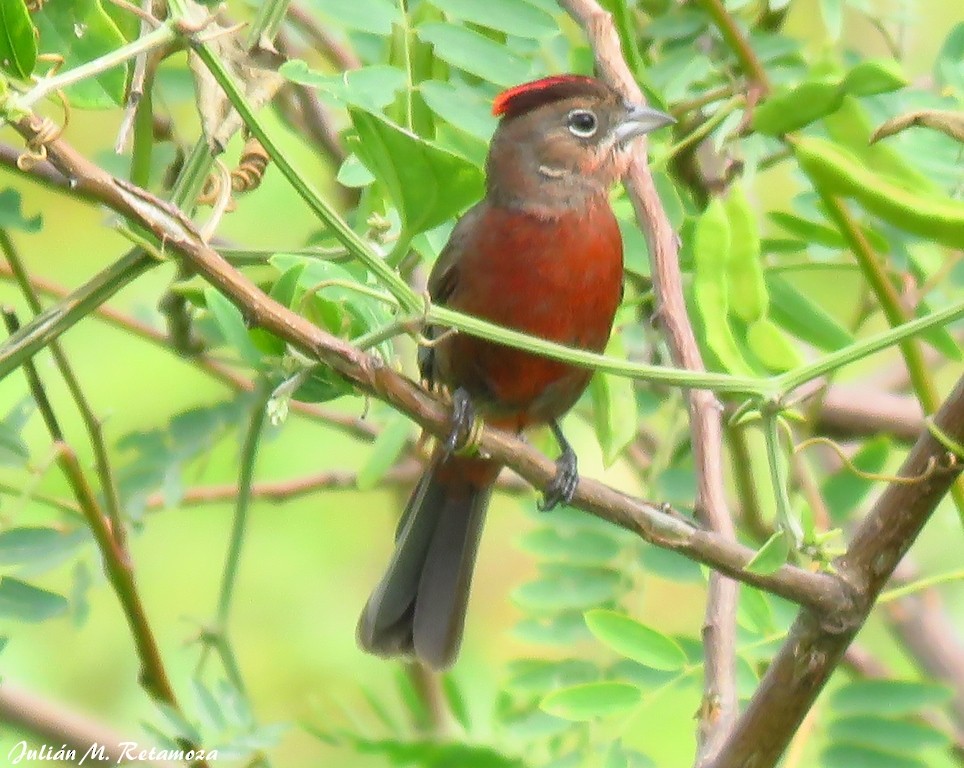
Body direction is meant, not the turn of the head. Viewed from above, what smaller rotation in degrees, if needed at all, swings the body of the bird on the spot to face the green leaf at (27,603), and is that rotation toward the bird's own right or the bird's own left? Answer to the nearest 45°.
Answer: approximately 90° to the bird's own right

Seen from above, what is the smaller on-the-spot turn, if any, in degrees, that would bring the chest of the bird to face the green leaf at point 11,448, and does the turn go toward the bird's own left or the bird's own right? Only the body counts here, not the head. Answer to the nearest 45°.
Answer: approximately 90° to the bird's own right

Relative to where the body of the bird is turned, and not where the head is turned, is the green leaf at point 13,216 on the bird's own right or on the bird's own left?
on the bird's own right

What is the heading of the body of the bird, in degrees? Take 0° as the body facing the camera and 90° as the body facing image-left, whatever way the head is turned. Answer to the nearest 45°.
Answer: approximately 315°
